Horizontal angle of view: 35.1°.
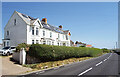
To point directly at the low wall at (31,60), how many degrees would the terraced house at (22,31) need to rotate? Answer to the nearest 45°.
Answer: approximately 45° to its right

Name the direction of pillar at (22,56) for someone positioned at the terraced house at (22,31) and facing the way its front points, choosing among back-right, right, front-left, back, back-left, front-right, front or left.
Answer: front-right

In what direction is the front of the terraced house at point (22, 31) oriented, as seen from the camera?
facing the viewer and to the right of the viewer
